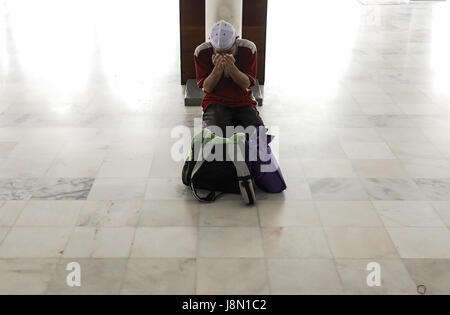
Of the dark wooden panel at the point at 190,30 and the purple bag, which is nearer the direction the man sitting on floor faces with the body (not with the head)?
the purple bag

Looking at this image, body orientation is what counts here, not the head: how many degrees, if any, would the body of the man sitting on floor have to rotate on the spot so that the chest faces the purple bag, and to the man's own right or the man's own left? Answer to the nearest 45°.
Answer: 0° — they already face it

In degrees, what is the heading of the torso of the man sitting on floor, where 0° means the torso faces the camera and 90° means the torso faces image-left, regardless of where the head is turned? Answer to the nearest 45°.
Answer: approximately 0°

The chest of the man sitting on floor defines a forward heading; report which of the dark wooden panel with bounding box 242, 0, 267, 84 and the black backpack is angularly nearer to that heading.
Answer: the black backpack

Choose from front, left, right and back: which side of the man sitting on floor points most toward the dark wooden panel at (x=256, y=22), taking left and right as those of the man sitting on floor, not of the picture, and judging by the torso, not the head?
back

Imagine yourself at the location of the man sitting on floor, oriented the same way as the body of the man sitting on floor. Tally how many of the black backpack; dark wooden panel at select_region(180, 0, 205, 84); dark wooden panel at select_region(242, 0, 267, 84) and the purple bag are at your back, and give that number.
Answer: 2

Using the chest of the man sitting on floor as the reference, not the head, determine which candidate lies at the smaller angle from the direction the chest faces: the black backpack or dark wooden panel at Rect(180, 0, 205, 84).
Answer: the black backpack

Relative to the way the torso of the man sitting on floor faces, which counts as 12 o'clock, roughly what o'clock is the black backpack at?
The black backpack is roughly at 12 o'clock from the man sitting on floor.

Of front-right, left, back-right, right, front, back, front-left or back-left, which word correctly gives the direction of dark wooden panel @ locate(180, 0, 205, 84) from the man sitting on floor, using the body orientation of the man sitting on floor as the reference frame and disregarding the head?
back

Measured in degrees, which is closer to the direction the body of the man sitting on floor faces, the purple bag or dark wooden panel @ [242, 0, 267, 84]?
the purple bag
